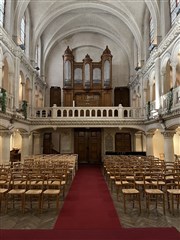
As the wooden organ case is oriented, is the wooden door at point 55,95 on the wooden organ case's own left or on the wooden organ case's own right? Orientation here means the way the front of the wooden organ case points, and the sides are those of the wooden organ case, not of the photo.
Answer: on the wooden organ case's own right

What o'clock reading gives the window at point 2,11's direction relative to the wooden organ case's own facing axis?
The window is roughly at 1 o'clock from the wooden organ case.

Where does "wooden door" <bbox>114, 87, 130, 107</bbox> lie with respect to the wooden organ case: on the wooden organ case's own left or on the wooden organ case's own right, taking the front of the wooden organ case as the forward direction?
on the wooden organ case's own left

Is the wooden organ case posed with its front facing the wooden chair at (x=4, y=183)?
yes

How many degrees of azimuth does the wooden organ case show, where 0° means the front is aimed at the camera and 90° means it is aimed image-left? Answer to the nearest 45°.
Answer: approximately 0°
